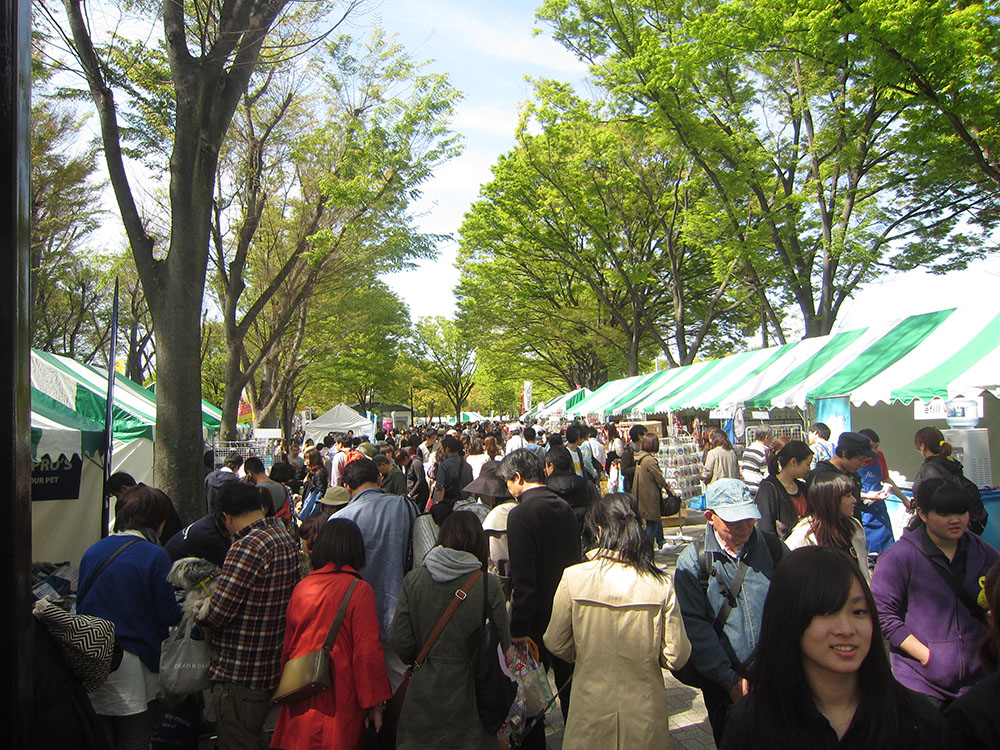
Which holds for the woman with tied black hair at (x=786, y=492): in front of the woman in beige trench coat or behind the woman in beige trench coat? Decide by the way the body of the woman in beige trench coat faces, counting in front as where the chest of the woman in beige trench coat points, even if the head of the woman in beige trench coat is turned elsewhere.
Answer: in front

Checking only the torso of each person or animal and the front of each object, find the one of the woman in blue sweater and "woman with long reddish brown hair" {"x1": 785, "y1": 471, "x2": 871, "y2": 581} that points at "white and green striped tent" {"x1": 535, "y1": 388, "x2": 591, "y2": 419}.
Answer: the woman in blue sweater

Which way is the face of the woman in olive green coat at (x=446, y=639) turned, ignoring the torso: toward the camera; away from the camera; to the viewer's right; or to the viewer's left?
away from the camera

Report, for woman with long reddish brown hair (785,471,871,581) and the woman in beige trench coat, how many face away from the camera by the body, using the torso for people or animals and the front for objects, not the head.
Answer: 1

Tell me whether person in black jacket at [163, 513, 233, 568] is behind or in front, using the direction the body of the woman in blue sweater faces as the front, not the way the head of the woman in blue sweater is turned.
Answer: in front

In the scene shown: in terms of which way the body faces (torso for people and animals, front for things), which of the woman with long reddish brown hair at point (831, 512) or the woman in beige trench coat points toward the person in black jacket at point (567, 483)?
the woman in beige trench coat

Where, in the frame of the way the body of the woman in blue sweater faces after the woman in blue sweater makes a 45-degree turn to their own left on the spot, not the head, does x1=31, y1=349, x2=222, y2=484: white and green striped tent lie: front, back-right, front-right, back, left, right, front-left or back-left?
front

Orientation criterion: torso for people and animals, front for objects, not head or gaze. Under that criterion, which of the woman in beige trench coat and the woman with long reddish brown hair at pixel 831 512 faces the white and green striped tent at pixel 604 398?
the woman in beige trench coat

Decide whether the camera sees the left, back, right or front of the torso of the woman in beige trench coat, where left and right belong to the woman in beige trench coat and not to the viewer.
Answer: back

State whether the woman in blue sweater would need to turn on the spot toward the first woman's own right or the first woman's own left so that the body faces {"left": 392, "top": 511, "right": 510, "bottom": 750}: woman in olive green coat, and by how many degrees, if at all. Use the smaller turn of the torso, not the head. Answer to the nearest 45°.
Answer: approximately 90° to the first woman's own right

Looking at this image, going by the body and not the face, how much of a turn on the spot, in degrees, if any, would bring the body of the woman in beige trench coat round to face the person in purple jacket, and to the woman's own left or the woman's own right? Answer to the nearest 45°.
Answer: approximately 90° to the woman's own right

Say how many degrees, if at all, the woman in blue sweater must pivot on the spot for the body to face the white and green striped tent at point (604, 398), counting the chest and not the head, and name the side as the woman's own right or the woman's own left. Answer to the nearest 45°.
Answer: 0° — they already face it

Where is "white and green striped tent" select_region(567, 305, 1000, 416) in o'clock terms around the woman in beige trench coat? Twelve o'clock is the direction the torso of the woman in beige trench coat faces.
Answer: The white and green striped tent is roughly at 1 o'clock from the woman in beige trench coat.

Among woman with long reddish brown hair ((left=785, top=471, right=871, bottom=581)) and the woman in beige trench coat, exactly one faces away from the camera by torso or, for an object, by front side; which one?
the woman in beige trench coat

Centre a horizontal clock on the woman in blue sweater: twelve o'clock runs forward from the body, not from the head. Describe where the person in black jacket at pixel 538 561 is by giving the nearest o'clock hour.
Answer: The person in black jacket is roughly at 2 o'clock from the woman in blue sweater.

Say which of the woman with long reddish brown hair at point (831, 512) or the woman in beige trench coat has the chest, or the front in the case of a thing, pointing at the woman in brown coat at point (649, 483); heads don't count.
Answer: the woman in beige trench coat
